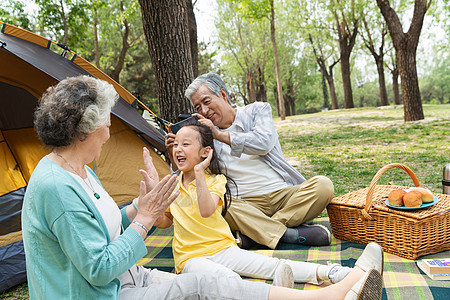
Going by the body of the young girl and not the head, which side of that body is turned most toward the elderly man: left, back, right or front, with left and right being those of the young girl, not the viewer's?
back

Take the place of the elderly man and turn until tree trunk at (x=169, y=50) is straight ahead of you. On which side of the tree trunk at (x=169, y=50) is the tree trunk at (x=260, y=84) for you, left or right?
right

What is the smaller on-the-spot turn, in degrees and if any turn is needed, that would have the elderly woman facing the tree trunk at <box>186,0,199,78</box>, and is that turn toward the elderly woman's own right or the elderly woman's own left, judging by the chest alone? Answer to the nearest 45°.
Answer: approximately 90° to the elderly woman's own left

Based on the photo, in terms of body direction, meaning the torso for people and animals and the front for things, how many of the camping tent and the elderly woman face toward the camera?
1

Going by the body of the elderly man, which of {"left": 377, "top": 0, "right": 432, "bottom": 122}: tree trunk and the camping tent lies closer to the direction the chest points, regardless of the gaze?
the camping tent

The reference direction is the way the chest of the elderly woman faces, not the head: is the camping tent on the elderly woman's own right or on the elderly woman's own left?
on the elderly woman's own left

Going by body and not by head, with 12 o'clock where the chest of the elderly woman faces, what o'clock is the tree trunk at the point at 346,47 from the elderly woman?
The tree trunk is roughly at 10 o'clock from the elderly woman.

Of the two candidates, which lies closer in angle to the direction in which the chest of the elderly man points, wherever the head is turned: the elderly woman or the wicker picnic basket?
the elderly woman

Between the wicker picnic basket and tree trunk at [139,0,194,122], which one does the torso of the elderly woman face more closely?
the wicker picnic basket

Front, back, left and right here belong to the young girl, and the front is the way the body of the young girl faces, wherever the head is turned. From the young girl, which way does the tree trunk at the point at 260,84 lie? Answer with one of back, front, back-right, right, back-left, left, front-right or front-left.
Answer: back-right

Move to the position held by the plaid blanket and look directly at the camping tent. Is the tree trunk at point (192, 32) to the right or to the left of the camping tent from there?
right

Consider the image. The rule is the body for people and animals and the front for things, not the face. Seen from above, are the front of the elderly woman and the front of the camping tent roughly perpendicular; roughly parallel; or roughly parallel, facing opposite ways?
roughly perpendicular

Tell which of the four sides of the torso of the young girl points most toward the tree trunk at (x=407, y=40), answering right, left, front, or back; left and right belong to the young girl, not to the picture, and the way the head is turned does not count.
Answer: back

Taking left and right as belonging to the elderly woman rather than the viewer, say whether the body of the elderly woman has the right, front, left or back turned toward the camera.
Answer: right
